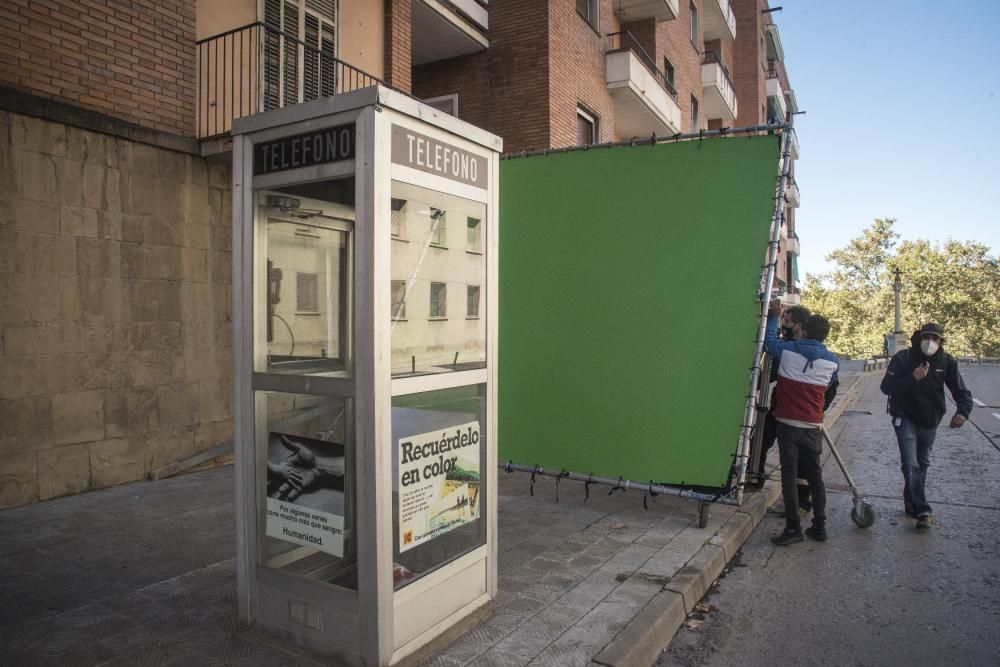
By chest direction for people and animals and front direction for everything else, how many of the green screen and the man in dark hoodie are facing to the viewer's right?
0

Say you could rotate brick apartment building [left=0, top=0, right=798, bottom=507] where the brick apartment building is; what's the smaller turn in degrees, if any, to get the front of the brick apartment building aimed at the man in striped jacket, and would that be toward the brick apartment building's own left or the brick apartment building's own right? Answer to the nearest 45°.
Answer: approximately 45° to the brick apartment building's own left

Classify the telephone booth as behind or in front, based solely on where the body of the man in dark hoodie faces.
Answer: in front

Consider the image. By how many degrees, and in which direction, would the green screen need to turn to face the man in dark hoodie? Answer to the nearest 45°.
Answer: approximately 135° to its left

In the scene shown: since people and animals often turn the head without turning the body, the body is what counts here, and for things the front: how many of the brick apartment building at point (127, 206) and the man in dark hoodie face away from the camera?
0

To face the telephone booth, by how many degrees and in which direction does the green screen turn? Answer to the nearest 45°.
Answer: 0° — it already faces it

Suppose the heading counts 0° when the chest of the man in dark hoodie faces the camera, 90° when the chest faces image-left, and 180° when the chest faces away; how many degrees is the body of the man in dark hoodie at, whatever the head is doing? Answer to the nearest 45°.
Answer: approximately 0°

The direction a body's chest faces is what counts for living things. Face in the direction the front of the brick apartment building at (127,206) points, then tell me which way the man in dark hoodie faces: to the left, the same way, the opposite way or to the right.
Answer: to the right

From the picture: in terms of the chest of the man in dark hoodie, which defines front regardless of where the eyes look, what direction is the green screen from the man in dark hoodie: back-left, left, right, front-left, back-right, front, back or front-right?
front-right

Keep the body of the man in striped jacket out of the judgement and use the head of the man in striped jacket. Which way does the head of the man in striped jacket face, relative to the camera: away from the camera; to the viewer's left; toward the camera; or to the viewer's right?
away from the camera

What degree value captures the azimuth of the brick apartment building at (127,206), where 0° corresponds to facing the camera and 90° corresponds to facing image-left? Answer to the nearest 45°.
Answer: approximately 315°
